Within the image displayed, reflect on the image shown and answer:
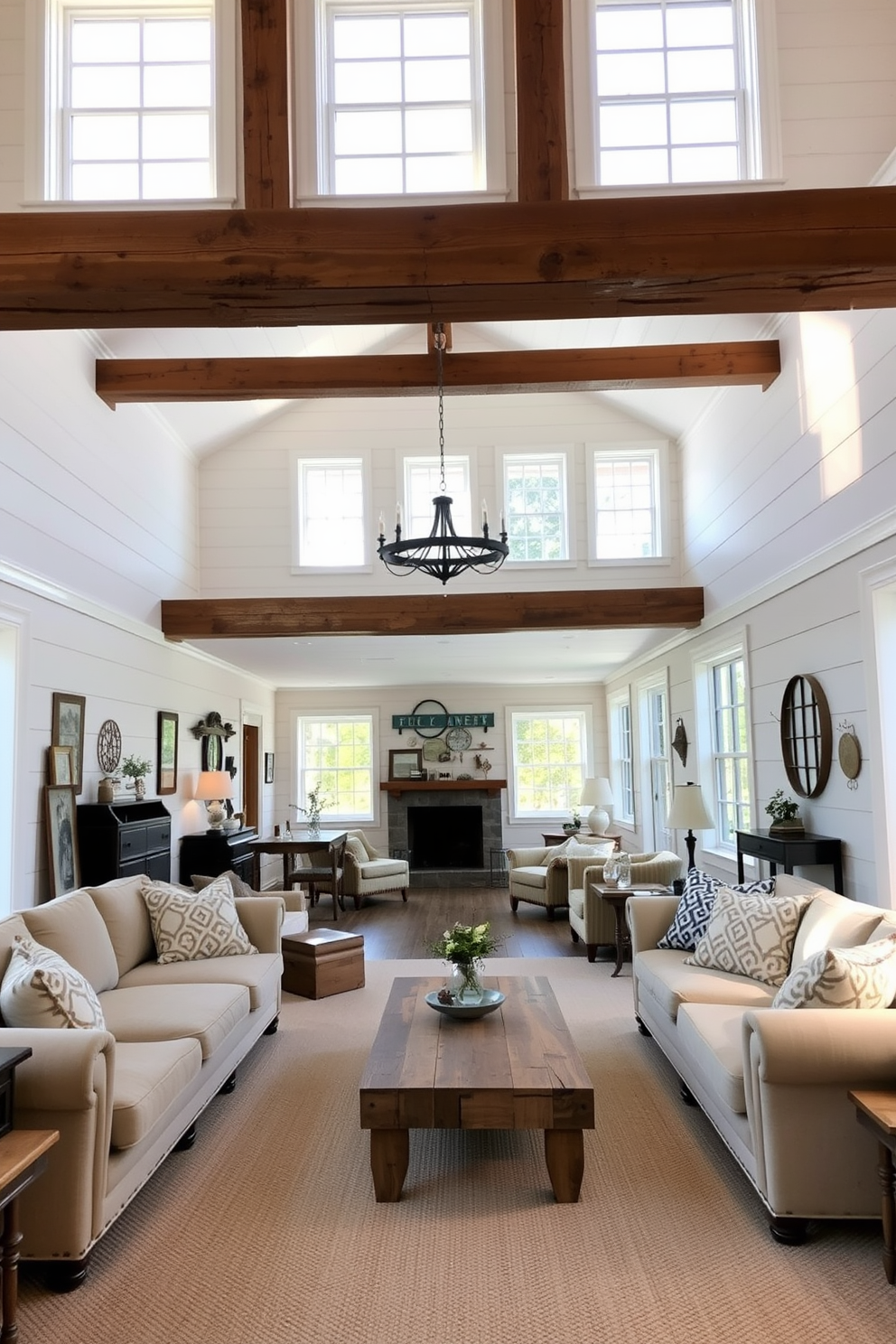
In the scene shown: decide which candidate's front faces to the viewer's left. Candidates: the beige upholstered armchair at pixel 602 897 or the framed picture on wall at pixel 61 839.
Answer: the beige upholstered armchair

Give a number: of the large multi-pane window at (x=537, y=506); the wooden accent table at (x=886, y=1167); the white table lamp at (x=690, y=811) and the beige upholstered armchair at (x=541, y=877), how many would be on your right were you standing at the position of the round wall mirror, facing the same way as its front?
3

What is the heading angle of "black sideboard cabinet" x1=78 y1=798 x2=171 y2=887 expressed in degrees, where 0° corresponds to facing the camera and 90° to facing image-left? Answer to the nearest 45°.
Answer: approximately 315°

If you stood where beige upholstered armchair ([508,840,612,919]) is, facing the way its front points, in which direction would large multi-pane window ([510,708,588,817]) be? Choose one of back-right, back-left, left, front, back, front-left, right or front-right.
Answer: back-right

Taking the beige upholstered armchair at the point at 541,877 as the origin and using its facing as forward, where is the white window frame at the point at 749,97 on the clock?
The white window frame is roughly at 10 o'clock from the beige upholstered armchair.

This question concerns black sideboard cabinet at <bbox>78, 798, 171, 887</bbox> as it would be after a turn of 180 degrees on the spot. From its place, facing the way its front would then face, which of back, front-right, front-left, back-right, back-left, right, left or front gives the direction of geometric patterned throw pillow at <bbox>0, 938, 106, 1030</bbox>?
back-left

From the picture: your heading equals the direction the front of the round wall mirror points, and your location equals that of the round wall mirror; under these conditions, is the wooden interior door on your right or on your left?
on your right

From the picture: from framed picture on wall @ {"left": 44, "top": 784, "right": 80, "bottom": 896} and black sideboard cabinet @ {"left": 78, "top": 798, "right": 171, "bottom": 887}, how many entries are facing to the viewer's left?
0

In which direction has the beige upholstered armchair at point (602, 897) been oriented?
to the viewer's left

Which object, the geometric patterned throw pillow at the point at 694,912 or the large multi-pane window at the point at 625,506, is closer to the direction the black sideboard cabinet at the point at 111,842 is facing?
the geometric patterned throw pillow

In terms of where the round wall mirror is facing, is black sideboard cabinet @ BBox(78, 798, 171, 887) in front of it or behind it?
in front
